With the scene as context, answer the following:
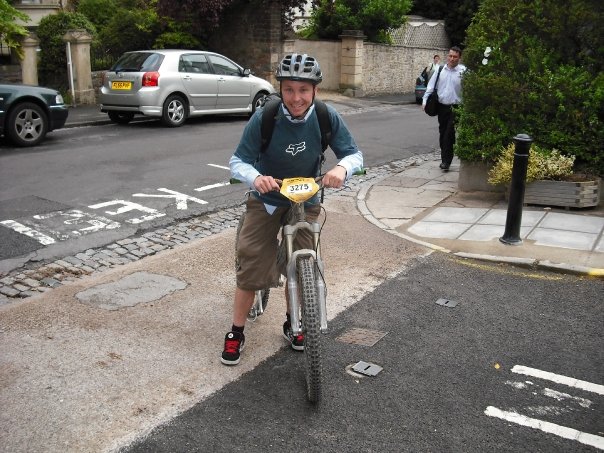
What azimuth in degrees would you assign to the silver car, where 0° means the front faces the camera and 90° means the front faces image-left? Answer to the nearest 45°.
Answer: approximately 225°

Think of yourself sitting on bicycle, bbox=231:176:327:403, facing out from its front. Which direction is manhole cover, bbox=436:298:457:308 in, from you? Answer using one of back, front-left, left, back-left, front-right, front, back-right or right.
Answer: back-left

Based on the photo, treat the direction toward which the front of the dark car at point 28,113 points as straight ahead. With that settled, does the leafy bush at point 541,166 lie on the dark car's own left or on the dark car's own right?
on the dark car's own right

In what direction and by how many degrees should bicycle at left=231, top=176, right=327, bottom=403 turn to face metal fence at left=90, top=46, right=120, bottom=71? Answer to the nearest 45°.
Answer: approximately 180°

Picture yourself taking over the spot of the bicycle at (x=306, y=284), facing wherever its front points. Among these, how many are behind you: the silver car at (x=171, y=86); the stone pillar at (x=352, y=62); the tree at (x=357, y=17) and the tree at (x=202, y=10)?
4

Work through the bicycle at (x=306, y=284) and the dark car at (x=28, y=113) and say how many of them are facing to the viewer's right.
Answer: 1

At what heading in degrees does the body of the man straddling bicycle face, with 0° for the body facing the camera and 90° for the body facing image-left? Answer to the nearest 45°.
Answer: approximately 0°

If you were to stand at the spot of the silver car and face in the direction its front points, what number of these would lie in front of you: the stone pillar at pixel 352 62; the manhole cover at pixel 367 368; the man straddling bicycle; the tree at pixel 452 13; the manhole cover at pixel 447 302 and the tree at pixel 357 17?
3

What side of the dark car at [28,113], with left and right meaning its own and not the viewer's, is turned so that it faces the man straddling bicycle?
right

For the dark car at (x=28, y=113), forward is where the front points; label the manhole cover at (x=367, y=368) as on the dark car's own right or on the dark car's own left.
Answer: on the dark car's own right

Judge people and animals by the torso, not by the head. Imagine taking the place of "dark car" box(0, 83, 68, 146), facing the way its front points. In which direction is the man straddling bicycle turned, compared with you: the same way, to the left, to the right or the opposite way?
to the right

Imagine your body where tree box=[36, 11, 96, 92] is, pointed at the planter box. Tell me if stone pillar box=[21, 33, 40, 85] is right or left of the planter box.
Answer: right

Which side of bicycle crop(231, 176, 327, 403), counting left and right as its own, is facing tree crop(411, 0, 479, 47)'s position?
back

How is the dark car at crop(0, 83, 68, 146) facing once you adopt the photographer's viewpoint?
facing to the right of the viewer

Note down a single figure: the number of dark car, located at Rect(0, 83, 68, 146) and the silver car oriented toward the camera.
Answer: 0

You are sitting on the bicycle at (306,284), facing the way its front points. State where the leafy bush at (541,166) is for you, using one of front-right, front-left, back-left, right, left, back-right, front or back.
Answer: back-left

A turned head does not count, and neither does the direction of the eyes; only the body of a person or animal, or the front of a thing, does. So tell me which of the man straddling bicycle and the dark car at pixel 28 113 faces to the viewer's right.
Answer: the dark car

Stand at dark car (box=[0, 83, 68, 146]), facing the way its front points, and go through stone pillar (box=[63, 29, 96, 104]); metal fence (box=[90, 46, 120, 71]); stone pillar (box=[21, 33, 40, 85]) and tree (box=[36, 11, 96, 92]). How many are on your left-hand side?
4
